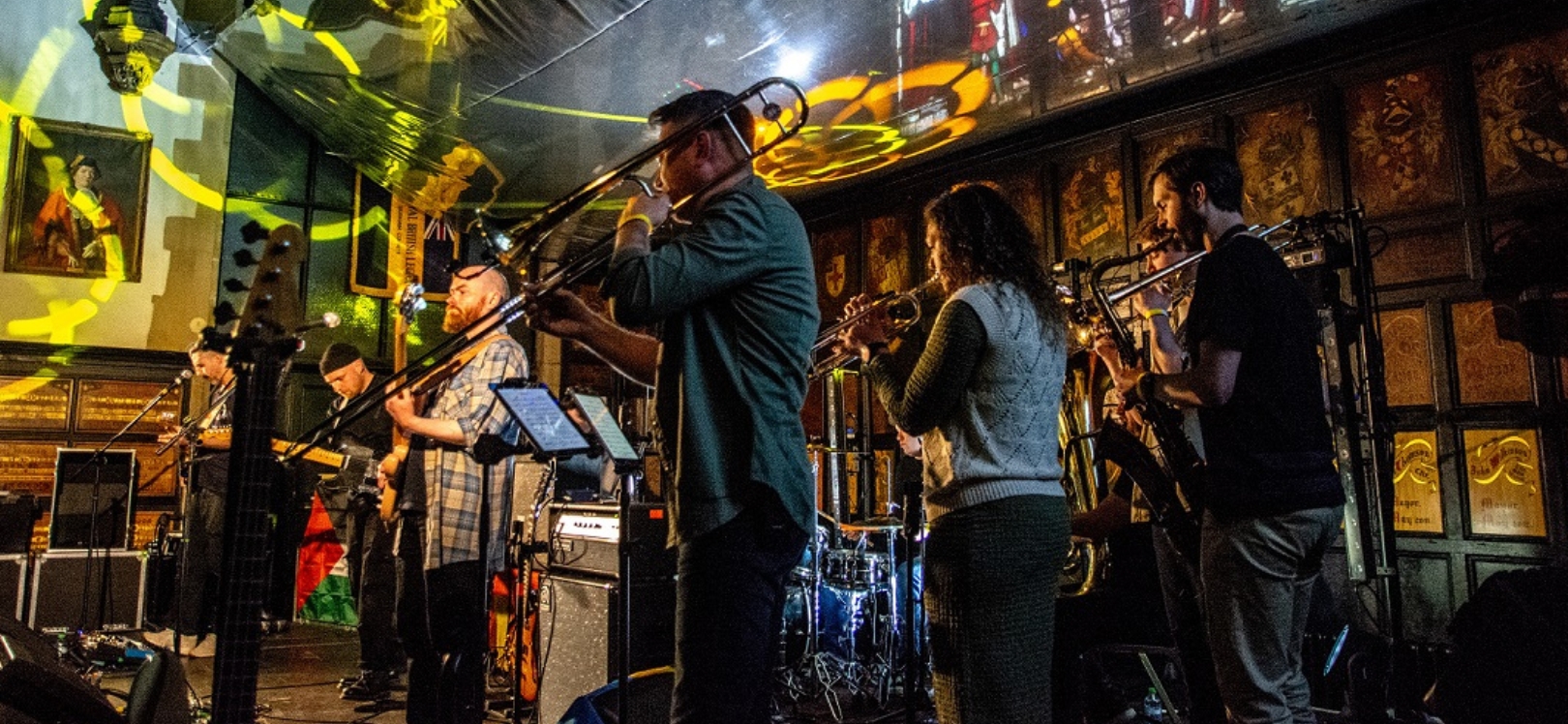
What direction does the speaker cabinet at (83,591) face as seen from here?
toward the camera

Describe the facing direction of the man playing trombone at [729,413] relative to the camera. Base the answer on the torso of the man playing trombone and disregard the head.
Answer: to the viewer's left

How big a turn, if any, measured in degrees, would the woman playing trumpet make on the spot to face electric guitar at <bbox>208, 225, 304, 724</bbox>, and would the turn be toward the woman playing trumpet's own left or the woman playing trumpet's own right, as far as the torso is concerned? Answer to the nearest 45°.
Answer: approximately 45° to the woman playing trumpet's own left

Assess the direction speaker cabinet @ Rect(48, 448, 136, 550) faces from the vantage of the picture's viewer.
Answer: facing the viewer

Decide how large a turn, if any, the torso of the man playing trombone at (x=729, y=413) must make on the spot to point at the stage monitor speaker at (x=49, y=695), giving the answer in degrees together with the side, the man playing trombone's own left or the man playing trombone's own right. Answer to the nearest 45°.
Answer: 0° — they already face it

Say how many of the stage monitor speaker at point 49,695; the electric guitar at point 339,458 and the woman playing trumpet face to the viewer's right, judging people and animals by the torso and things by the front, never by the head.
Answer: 1

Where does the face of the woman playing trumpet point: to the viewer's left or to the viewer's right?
to the viewer's left

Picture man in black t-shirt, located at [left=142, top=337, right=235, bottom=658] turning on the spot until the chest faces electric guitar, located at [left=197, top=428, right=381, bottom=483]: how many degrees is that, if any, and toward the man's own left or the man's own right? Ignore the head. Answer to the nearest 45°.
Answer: approximately 90° to the man's own left

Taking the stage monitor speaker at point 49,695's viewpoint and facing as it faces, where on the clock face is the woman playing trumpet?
The woman playing trumpet is roughly at 1 o'clock from the stage monitor speaker.

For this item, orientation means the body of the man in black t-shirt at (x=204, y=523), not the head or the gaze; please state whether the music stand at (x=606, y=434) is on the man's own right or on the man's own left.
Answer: on the man's own left

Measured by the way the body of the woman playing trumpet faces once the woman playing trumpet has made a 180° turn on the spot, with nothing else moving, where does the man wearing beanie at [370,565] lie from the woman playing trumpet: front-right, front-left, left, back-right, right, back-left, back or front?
back
